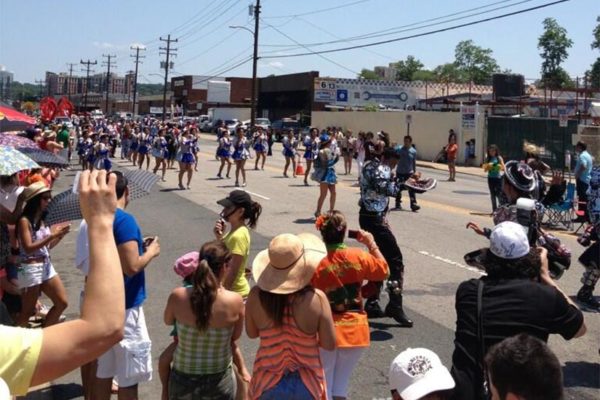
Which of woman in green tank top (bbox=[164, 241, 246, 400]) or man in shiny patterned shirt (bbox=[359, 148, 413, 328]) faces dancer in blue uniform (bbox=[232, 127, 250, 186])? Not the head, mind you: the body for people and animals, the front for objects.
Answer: the woman in green tank top

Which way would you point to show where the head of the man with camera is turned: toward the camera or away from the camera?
away from the camera

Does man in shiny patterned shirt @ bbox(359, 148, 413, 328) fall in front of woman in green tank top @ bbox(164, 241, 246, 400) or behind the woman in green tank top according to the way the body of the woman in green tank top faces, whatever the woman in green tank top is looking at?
in front

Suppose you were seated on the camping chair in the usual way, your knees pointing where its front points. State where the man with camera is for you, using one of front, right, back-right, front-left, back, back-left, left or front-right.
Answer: left

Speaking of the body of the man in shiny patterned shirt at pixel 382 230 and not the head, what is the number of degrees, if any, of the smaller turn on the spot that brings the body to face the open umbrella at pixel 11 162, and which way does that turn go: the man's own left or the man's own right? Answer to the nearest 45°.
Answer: approximately 135° to the man's own right

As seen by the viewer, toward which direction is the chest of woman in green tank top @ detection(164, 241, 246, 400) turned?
away from the camera

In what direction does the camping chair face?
to the viewer's left

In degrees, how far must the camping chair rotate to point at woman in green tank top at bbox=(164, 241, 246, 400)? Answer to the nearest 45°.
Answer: approximately 90° to its left

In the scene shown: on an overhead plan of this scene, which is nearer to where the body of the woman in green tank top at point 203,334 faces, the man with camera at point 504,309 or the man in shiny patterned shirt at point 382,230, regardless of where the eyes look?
the man in shiny patterned shirt
